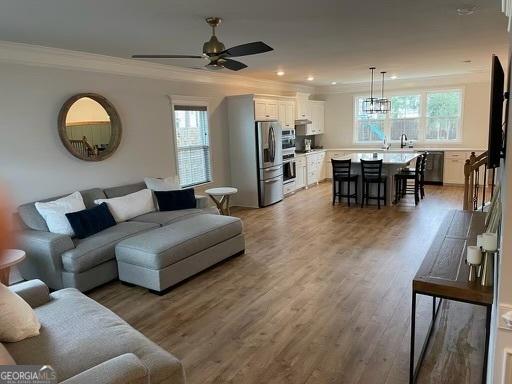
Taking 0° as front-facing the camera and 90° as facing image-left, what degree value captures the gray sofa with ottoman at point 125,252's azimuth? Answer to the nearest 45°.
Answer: approximately 315°

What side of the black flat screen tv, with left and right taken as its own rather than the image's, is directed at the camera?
left

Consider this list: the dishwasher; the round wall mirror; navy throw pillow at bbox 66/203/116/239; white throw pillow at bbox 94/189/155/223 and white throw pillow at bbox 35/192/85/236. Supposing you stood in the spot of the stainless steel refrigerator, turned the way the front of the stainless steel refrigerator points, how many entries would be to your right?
4

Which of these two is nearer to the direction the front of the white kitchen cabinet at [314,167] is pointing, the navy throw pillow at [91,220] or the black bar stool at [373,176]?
the black bar stool

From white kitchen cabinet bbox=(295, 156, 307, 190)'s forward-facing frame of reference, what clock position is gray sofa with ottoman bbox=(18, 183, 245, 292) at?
The gray sofa with ottoman is roughly at 2 o'clock from the white kitchen cabinet.

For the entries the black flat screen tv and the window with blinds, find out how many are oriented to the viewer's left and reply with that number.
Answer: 1

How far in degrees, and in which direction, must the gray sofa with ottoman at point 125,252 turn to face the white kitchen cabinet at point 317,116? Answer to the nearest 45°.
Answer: approximately 90° to its left

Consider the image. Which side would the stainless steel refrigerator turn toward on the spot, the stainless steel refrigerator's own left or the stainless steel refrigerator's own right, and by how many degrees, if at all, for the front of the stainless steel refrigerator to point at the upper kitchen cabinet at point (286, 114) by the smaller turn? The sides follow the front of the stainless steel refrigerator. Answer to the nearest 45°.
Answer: approximately 90° to the stainless steel refrigerator's own left

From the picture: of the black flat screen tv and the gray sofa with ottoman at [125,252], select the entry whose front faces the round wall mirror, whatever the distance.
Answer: the black flat screen tv

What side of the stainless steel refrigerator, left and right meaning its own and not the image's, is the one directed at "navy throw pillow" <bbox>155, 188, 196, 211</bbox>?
right
